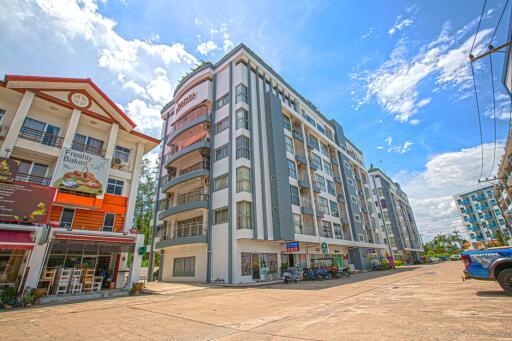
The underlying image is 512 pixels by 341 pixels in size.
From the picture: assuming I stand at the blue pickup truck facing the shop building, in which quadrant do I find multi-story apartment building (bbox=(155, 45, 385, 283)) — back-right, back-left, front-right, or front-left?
front-right

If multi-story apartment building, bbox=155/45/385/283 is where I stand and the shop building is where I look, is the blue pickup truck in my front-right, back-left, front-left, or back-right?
front-left

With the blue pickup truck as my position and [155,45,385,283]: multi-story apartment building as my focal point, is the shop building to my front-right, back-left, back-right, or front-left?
front-left

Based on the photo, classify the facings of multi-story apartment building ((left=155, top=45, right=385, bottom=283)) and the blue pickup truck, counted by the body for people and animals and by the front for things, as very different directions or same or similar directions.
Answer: same or similar directions

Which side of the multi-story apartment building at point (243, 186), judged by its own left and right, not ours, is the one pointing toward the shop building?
right

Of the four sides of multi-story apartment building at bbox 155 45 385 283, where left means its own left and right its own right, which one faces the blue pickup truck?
front

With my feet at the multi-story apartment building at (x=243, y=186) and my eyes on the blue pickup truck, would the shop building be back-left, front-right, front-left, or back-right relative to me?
front-right

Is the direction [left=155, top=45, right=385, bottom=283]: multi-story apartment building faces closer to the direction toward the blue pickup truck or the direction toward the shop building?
the blue pickup truck

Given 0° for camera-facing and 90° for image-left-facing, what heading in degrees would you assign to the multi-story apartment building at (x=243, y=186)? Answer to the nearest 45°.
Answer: approximately 315°
